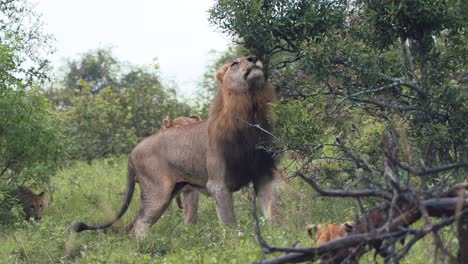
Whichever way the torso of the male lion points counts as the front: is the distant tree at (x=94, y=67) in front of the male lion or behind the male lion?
behind

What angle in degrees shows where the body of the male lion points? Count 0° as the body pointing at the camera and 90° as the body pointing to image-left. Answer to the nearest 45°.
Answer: approximately 315°
